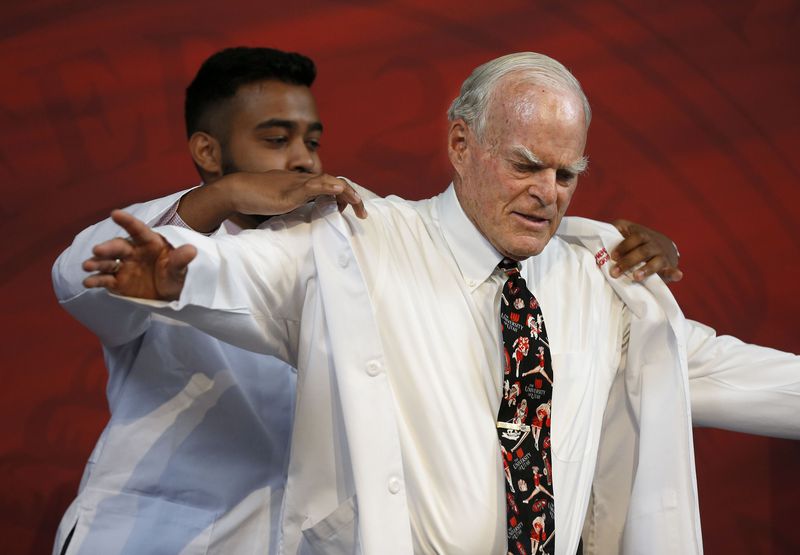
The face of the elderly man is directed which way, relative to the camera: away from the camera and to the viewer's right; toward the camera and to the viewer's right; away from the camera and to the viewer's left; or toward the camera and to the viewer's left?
toward the camera and to the viewer's right

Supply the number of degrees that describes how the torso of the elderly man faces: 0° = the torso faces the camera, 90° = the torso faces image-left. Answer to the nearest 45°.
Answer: approximately 315°

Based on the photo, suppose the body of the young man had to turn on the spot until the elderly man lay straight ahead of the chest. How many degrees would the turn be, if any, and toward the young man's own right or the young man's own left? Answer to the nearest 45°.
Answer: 0° — they already face them

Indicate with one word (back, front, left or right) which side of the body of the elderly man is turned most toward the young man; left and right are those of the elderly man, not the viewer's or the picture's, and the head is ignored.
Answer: back

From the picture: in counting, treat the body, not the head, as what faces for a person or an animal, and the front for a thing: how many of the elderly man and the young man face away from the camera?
0
